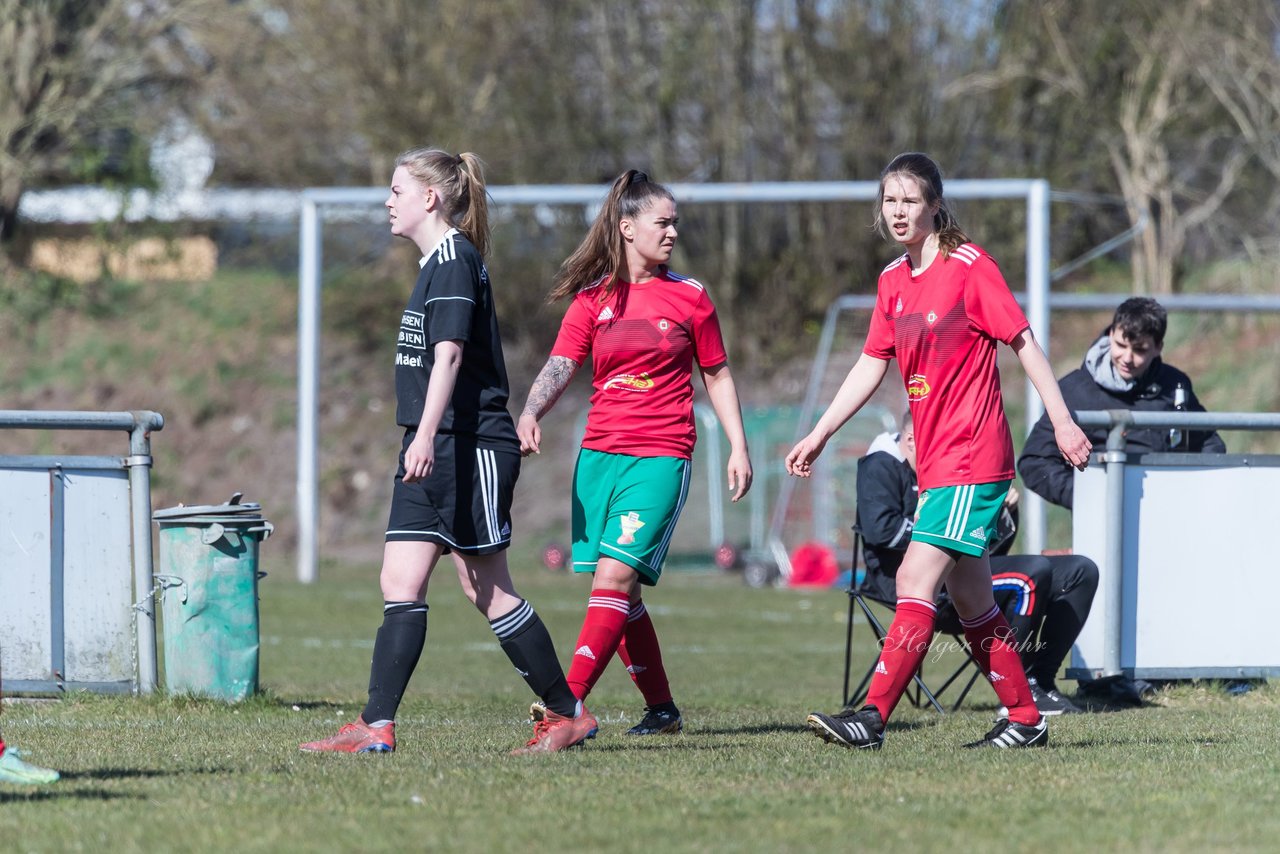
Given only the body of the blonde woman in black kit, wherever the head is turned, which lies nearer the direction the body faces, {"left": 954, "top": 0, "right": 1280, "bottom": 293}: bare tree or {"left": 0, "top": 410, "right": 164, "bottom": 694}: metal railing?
the metal railing

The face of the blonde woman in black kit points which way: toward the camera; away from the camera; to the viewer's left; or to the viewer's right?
to the viewer's left

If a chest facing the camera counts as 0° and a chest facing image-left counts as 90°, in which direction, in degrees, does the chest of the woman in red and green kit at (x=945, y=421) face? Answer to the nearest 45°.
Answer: approximately 45°

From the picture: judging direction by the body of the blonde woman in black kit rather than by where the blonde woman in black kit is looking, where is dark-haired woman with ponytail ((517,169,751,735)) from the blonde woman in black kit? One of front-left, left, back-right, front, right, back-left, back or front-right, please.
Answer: back-right

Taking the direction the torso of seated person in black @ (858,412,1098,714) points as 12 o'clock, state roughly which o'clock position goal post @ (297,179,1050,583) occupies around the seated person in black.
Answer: The goal post is roughly at 8 o'clock from the seated person in black.

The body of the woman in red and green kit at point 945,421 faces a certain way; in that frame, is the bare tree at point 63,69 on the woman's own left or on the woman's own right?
on the woman's own right

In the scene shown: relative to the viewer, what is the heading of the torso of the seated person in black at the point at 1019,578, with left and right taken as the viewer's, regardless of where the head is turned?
facing to the right of the viewer

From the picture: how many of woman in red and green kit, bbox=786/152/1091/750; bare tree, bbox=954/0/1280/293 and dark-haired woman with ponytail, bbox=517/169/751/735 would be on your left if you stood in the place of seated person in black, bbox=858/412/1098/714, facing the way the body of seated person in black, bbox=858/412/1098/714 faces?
1

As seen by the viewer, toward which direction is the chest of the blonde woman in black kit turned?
to the viewer's left

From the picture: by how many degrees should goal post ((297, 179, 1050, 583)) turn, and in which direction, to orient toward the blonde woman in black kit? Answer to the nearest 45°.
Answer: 0° — it already faces them

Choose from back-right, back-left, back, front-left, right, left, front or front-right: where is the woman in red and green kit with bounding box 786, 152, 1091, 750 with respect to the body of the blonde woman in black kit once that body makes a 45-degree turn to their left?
back-left
